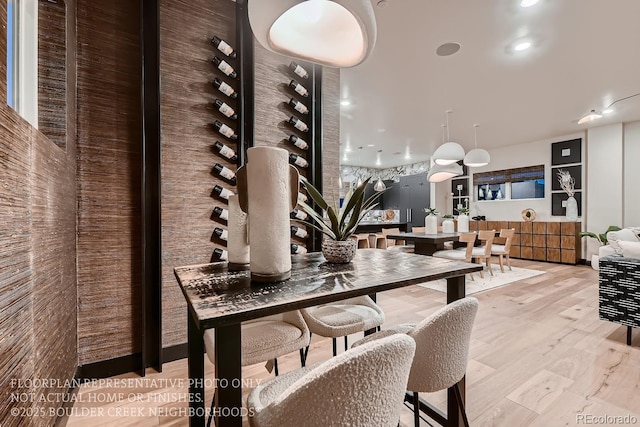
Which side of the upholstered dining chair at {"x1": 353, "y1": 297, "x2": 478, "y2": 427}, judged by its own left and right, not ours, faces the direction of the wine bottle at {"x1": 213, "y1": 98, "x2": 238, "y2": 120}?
front

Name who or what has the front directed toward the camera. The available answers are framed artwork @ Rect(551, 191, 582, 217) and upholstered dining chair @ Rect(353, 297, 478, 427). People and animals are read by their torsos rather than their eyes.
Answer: the framed artwork

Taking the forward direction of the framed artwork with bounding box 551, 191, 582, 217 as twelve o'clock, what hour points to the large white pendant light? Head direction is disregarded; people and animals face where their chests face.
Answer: The large white pendant light is roughly at 12 o'clock from the framed artwork.

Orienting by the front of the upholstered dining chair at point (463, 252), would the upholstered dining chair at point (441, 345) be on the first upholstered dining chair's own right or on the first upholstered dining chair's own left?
on the first upholstered dining chair's own left

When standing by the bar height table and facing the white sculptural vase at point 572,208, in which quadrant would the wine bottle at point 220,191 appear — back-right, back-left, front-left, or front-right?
front-left

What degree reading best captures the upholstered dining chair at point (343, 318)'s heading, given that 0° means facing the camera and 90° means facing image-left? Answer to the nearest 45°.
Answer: approximately 315°

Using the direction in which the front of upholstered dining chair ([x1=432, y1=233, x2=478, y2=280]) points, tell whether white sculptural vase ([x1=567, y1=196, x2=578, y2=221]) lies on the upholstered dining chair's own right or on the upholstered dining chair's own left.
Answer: on the upholstered dining chair's own right

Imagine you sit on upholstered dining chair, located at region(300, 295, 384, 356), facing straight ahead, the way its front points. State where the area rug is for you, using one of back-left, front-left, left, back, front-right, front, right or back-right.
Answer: left

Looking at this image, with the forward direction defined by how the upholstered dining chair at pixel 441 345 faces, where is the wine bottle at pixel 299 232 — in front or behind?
in front

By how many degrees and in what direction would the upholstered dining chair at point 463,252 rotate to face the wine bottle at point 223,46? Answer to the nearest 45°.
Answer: approximately 90° to its left

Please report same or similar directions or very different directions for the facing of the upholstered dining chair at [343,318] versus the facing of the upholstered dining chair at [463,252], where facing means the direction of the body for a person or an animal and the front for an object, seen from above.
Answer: very different directions

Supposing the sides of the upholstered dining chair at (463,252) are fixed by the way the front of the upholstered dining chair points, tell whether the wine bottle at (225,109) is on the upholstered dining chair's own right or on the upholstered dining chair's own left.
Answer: on the upholstered dining chair's own left

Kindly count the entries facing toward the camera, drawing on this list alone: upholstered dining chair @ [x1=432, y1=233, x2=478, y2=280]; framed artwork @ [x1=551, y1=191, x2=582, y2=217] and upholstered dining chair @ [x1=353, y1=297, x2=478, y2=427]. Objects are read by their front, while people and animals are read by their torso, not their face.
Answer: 1

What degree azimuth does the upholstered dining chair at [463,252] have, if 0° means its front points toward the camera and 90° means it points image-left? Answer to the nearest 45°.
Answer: approximately 135°
